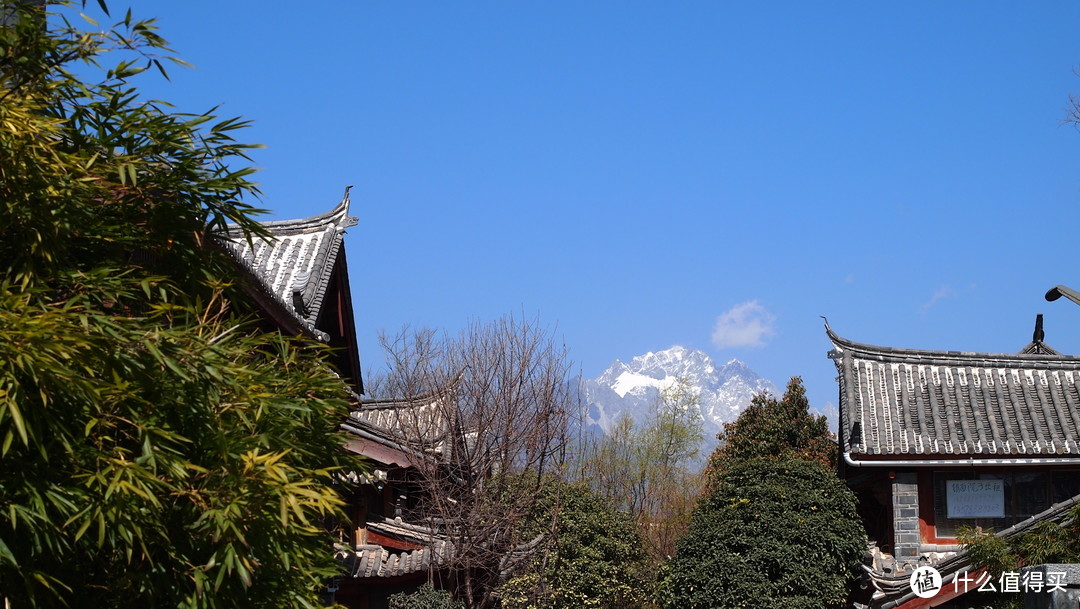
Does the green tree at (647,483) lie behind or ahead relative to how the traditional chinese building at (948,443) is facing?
behind

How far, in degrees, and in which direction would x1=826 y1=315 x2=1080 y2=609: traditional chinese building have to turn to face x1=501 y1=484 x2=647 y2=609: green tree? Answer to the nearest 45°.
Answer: approximately 90° to its right

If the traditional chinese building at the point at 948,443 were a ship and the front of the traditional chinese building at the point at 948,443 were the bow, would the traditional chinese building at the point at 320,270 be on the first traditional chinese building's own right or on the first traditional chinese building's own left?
on the first traditional chinese building's own right

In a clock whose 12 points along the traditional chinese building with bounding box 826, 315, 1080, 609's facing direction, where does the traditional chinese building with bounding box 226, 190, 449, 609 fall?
the traditional chinese building with bounding box 226, 190, 449, 609 is roughly at 2 o'clock from the traditional chinese building with bounding box 826, 315, 1080, 609.

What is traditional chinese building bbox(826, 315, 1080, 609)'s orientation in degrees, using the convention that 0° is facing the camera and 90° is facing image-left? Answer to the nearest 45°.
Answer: approximately 0°
